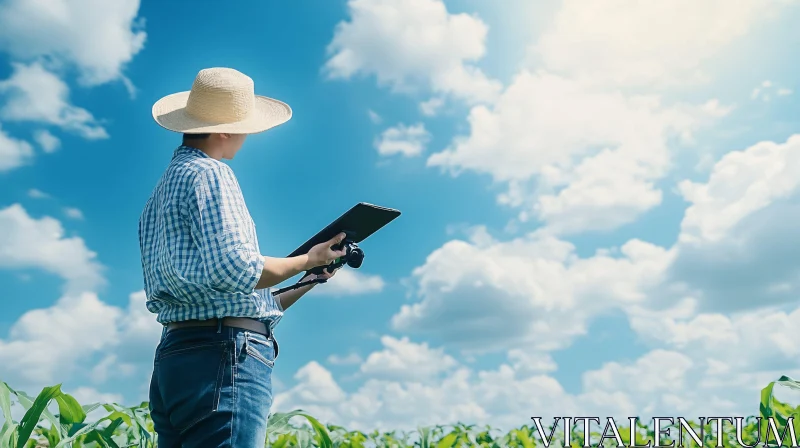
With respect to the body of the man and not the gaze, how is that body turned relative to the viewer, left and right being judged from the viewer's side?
facing away from the viewer and to the right of the viewer

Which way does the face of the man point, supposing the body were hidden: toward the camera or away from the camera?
away from the camera
